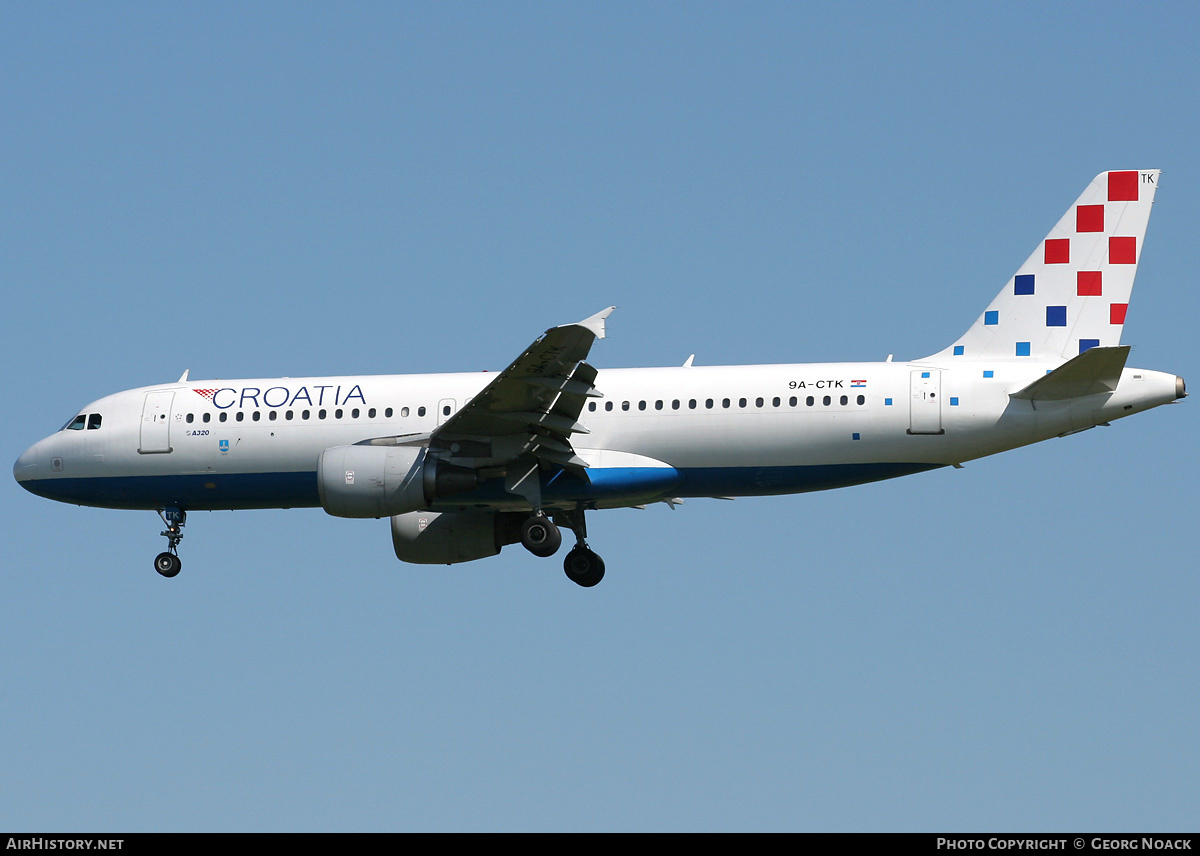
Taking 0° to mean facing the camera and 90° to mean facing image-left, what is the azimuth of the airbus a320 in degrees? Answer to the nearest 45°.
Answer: approximately 90°
